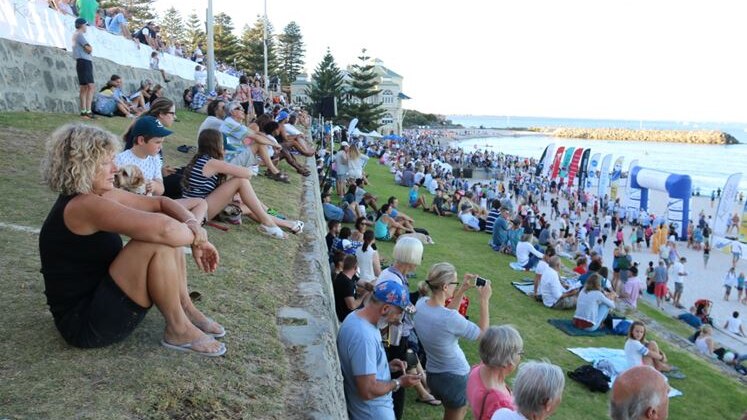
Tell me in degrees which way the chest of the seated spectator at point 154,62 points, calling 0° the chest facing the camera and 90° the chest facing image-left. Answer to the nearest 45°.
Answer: approximately 270°

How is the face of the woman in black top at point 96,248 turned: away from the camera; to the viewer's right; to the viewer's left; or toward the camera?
to the viewer's right

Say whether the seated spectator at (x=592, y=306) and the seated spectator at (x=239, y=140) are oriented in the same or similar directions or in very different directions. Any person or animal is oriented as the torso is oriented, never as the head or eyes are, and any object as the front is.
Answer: same or similar directions

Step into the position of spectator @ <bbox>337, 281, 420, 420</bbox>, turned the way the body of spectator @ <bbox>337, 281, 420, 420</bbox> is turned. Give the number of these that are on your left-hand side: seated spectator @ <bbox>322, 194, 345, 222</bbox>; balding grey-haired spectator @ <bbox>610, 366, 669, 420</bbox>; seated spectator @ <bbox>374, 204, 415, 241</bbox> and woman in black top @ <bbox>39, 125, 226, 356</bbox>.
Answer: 2

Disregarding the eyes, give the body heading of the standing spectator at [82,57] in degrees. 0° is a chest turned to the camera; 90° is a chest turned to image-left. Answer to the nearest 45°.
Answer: approximately 270°

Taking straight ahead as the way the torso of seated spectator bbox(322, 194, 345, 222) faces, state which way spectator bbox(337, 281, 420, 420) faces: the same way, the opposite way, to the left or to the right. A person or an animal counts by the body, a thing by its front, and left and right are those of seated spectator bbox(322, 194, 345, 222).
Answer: the same way

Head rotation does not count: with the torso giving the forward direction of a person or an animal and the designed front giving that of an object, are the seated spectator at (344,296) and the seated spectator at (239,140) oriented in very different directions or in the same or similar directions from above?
same or similar directions

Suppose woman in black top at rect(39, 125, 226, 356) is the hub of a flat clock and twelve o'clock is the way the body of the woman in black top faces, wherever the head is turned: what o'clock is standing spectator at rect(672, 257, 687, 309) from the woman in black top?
The standing spectator is roughly at 11 o'clock from the woman in black top.

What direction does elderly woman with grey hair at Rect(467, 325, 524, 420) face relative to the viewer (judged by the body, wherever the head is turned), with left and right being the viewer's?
facing away from the viewer and to the right of the viewer

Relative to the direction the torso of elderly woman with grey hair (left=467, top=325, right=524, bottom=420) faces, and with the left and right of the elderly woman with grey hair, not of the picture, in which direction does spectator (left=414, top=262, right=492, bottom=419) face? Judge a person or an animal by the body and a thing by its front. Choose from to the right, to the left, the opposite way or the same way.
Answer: the same way

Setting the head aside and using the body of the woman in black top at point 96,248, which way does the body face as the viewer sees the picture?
to the viewer's right

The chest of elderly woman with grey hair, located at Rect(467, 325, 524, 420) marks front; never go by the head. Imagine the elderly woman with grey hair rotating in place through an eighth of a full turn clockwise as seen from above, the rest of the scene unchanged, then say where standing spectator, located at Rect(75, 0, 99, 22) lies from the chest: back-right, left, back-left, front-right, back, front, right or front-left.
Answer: back-left

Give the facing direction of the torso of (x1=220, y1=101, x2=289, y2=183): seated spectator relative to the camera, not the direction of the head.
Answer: to the viewer's right

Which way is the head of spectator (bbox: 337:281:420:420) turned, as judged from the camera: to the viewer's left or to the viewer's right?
to the viewer's right

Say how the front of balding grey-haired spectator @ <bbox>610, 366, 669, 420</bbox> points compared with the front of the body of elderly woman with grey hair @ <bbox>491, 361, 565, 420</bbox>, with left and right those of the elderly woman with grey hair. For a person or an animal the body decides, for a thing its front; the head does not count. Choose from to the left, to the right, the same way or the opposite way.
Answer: the same way

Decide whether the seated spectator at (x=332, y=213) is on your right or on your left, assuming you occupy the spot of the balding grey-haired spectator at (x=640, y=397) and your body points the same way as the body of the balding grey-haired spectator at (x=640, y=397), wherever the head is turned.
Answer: on your left
